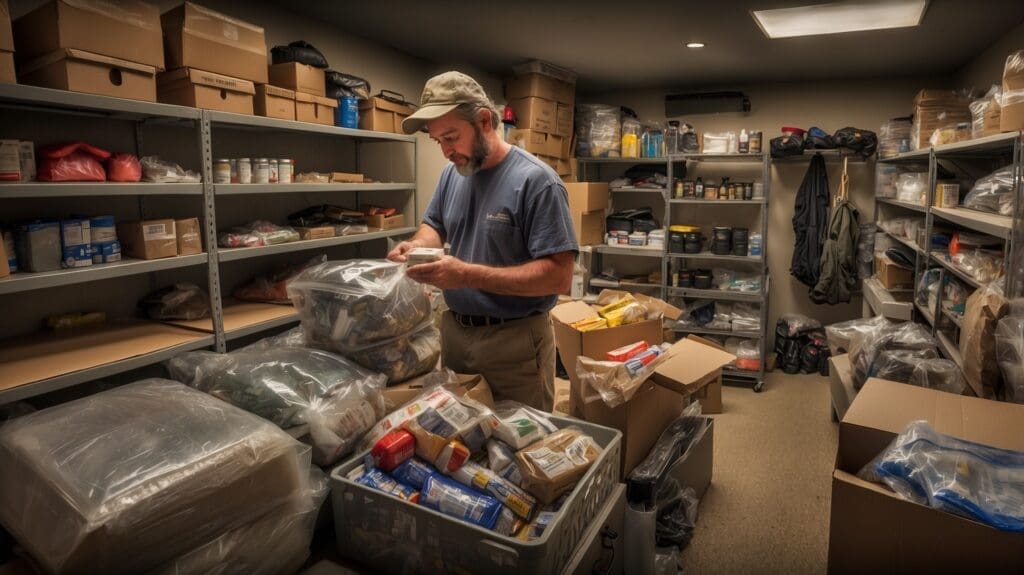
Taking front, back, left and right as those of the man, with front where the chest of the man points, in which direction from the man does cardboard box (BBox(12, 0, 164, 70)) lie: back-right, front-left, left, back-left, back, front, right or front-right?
front-right

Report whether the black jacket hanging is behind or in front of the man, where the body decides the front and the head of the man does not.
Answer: behind

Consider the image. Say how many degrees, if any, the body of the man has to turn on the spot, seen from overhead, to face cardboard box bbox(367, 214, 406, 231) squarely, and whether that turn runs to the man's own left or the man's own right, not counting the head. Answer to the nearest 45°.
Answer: approximately 135° to the man's own right

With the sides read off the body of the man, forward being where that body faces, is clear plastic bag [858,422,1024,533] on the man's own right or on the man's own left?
on the man's own left

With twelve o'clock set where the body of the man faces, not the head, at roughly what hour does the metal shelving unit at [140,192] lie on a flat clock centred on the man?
The metal shelving unit is roughly at 2 o'clock from the man.

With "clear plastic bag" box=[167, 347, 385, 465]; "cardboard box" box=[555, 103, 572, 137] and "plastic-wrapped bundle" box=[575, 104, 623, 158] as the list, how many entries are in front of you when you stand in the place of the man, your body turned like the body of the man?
1

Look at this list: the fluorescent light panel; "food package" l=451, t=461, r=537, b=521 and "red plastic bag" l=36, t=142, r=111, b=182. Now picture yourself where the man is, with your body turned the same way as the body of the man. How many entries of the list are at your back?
1

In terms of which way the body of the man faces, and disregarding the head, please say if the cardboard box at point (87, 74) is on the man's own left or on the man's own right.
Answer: on the man's own right

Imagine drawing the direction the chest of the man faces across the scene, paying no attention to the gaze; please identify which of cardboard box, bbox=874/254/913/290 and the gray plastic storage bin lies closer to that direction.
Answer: the gray plastic storage bin

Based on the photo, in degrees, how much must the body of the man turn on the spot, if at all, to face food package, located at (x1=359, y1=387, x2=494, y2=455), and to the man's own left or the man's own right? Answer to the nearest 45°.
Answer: approximately 45° to the man's own left

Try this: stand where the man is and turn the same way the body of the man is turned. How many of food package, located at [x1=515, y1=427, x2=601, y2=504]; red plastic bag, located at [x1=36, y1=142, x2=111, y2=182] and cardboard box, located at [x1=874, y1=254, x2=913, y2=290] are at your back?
1

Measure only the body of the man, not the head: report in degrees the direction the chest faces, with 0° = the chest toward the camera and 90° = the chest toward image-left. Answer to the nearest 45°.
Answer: approximately 45°

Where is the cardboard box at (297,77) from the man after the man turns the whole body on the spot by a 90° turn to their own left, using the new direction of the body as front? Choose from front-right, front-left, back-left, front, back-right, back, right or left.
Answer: back

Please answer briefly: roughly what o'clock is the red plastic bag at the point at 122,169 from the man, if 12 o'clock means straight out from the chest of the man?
The red plastic bag is roughly at 2 o'clock from the man.

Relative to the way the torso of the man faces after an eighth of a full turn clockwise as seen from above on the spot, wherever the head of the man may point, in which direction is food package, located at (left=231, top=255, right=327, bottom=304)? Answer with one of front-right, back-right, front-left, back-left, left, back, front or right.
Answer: front-right

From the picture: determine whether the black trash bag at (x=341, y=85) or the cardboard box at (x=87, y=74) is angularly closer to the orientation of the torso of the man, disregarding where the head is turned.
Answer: the cardboard box

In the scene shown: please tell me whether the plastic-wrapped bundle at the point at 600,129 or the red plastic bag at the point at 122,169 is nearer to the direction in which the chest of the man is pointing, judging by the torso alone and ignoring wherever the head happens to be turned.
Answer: the red plastic bag
